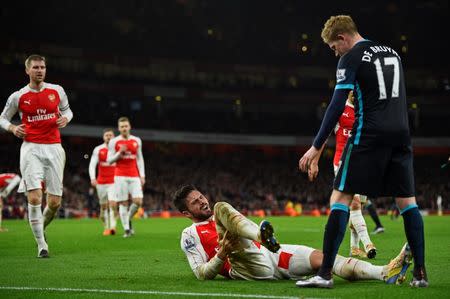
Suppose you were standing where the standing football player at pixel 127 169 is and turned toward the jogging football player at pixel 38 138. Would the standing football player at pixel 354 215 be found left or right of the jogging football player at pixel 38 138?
left

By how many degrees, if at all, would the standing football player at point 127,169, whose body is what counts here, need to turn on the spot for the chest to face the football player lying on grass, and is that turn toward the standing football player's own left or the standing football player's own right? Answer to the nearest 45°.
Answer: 0° — they already face them

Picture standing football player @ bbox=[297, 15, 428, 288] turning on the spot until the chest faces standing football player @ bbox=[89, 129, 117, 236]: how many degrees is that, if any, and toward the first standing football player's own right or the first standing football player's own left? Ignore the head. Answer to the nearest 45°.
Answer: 0° — they already face them

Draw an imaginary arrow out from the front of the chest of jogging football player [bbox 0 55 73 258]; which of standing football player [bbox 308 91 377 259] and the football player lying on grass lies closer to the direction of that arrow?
the football player lying on grass

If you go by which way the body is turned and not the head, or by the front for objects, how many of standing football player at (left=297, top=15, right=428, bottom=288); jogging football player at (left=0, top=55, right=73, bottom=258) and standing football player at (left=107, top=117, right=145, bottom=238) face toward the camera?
2

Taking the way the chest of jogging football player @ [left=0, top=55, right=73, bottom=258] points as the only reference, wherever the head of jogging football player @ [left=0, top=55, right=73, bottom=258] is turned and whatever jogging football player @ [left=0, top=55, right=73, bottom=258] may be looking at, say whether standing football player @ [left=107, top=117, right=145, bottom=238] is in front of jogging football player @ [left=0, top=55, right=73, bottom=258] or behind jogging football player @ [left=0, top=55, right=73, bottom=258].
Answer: behind

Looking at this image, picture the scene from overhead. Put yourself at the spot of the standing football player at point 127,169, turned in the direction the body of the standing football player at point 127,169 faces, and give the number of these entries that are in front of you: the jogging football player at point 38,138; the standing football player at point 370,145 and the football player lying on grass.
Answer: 3

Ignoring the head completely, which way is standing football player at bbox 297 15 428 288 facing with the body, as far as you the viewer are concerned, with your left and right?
facing away from the viewer and to the left of the viewer

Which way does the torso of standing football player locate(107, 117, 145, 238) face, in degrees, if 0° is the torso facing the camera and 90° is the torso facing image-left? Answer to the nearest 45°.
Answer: approximately 0°

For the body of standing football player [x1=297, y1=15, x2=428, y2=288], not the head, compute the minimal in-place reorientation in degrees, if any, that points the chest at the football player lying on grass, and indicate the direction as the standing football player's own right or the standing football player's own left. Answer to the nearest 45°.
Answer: approximately 45° to the standing football player's own left

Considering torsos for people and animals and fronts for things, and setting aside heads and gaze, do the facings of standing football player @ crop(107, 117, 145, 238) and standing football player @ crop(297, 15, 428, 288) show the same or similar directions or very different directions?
very different directions
